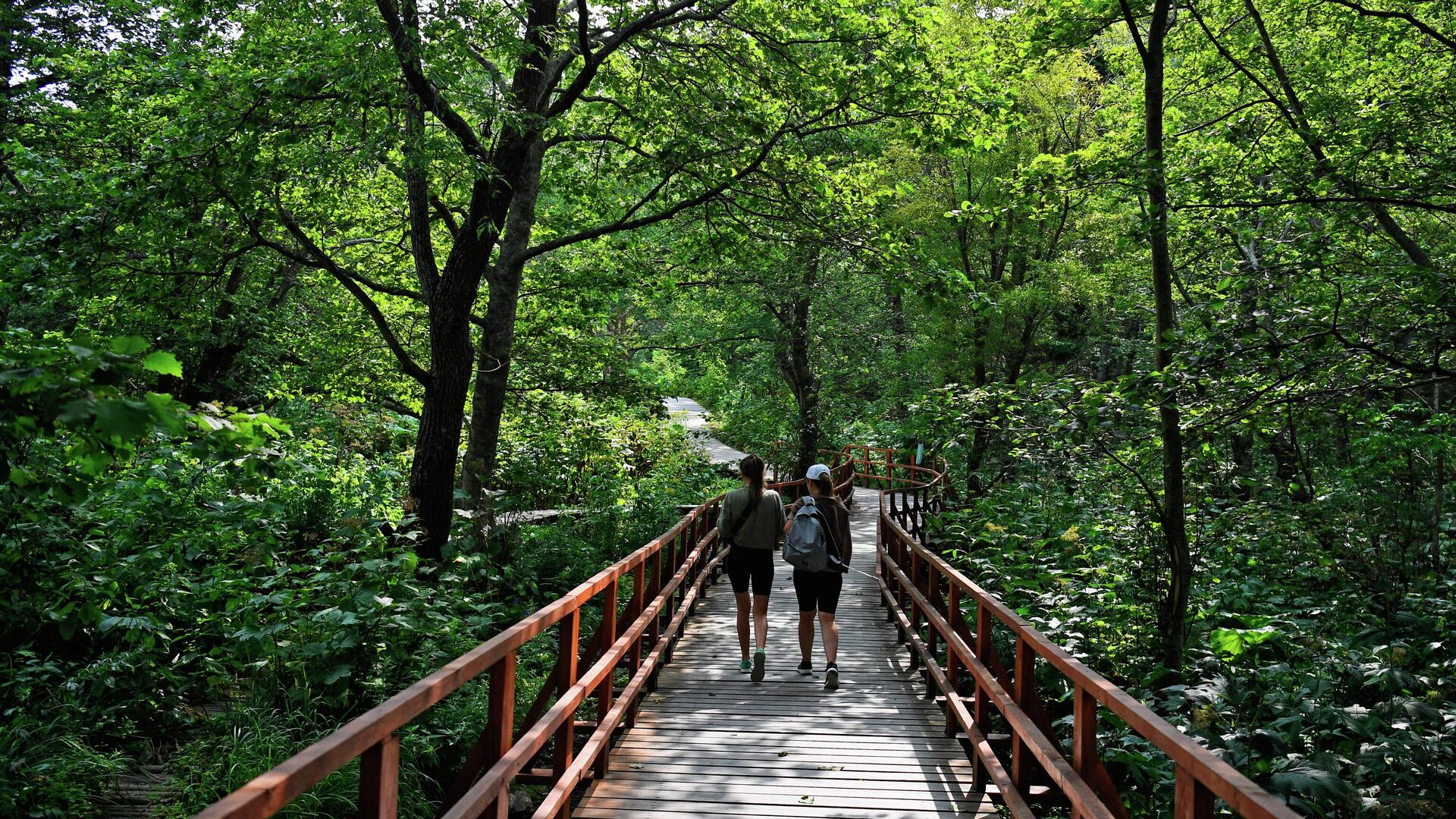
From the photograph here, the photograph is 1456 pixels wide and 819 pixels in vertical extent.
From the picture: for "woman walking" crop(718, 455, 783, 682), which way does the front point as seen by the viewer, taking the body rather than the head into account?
away from the camera

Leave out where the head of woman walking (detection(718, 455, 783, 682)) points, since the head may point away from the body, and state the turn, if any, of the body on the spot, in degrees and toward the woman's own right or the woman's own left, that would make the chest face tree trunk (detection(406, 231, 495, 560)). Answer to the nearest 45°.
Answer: approximately 45° to the woman's own left

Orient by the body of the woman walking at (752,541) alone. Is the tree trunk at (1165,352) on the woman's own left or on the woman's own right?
on the woman's own right
